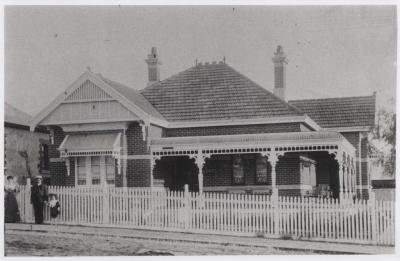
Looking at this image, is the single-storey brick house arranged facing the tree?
no

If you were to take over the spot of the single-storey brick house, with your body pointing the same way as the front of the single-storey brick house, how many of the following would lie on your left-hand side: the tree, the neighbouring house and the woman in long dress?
1

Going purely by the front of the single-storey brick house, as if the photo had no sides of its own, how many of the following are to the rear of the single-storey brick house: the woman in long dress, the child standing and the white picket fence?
0

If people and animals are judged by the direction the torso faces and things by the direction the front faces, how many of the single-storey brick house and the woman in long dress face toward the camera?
2

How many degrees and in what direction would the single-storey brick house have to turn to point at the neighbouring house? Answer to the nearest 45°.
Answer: approximately 135° to its right

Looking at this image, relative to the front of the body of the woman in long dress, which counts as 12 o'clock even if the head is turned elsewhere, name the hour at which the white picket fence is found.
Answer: The white picket fence is roughly at 10 o'clock from the woman in long dress.

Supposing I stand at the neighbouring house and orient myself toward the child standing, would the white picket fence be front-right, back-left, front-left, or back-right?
front-left

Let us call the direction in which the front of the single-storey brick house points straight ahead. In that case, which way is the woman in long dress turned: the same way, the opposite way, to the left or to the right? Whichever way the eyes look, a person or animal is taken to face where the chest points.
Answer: the same way

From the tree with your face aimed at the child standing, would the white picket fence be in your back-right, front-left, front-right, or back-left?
front-left

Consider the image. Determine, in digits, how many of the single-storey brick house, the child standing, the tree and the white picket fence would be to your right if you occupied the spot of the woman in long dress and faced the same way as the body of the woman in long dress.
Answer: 0

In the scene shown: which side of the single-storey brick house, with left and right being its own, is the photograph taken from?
front

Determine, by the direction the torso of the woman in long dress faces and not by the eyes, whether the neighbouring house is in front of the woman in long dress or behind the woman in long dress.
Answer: behind

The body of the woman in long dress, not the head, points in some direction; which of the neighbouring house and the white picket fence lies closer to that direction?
the white picket fence

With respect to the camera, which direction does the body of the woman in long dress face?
toward the camera
